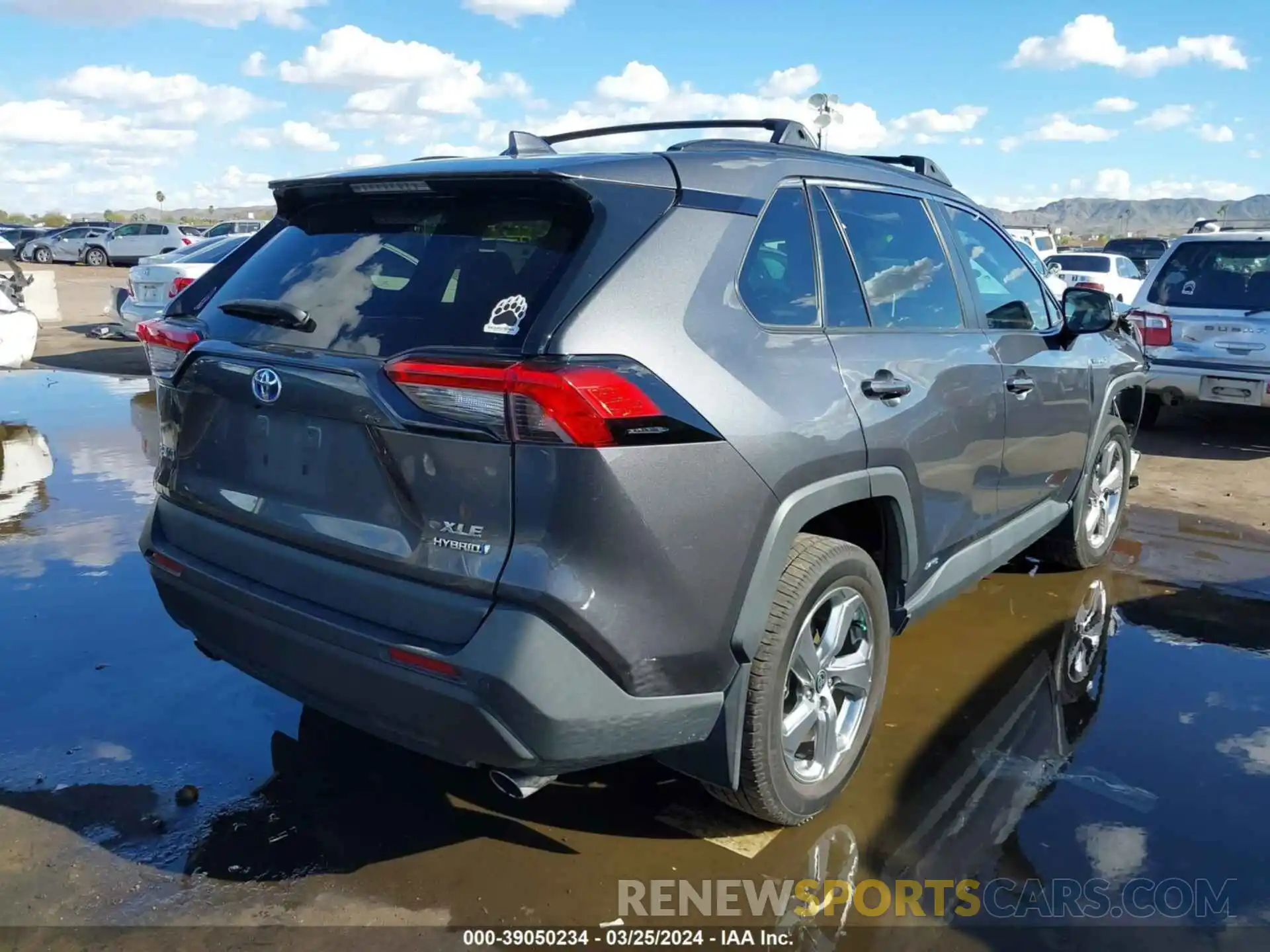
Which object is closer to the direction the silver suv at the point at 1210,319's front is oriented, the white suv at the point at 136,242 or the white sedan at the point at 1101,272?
the white sedan

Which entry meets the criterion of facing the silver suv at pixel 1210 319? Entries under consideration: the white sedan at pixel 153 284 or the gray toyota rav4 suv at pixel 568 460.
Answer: the gray toyota rav4 suv

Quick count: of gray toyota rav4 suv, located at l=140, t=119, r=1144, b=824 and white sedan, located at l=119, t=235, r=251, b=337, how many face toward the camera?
0

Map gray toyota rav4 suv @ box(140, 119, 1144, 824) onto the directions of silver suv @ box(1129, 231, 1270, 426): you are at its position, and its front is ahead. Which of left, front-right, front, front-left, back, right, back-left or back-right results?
back

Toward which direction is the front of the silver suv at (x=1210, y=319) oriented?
away from the camera

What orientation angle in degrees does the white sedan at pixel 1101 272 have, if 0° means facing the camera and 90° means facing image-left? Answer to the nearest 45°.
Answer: approximately 225°

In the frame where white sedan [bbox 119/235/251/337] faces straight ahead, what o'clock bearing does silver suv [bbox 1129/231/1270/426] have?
The silver suv is roughly at 3 o'clock from the white sedan.

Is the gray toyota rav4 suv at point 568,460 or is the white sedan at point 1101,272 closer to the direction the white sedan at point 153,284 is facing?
the white sedan

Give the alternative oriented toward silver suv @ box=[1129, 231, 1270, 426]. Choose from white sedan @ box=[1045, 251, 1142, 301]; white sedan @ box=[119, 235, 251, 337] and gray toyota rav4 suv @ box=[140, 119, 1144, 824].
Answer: the gray toyota rav4 suv

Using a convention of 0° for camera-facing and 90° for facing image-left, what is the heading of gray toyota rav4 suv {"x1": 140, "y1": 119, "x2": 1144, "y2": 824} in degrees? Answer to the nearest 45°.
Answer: approximately 225°

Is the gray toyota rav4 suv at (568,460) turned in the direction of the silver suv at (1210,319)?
yes

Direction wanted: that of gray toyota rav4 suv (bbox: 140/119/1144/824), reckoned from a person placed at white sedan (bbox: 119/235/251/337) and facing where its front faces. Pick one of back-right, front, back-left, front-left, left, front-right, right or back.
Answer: back-right

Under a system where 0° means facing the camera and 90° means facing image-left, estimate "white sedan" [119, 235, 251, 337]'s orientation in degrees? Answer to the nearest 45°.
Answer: approximately 225°
